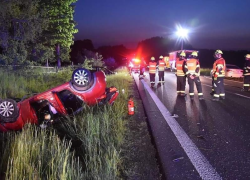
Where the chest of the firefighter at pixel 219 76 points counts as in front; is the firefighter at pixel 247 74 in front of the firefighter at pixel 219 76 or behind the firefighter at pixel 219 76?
behind

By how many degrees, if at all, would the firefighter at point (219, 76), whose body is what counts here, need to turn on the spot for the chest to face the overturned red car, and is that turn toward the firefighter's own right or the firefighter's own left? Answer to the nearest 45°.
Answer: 0° — they already face it

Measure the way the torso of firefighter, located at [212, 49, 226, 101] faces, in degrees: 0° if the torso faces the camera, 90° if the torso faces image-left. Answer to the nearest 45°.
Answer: approximately 45°
